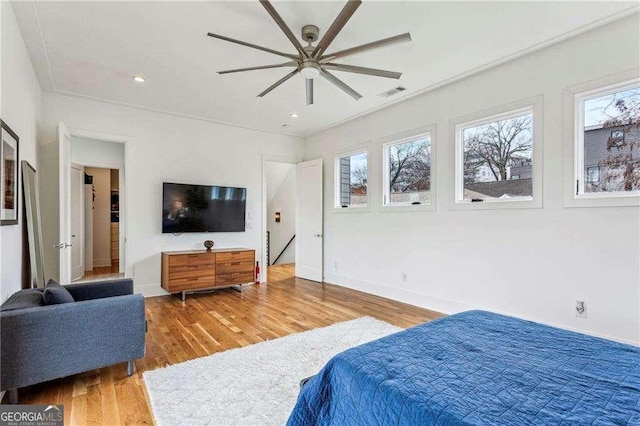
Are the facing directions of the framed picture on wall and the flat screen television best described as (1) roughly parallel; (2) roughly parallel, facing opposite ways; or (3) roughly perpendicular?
roughly perpendicular

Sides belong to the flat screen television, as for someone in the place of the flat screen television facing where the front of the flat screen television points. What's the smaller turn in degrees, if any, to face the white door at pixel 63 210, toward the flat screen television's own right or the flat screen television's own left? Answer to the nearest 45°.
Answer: approximately 45° to the flat screen television's own right

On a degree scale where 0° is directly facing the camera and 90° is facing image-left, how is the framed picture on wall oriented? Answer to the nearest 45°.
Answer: approximately 270°

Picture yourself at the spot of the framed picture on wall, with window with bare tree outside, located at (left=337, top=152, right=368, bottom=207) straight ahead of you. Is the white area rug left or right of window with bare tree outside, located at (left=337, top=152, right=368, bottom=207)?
right

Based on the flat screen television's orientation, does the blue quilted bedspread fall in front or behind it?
in front

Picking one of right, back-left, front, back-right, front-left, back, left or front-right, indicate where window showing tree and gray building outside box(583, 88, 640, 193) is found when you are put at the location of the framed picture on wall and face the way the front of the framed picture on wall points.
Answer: front-right

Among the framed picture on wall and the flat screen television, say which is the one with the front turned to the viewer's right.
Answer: the framed picture on wall

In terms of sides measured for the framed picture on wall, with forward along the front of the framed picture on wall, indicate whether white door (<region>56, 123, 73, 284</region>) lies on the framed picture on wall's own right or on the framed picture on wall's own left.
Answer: on the framed picture on wall's own left

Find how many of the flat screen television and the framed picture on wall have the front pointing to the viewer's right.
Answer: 1

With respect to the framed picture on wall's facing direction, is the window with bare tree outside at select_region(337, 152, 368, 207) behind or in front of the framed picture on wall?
in front

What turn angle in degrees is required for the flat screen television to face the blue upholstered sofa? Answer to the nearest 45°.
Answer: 0° — it already faces it

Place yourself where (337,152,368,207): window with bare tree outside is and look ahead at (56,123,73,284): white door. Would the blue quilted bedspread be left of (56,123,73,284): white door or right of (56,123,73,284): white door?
left

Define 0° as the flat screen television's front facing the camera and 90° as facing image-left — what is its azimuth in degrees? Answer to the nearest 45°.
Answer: approximately 0°

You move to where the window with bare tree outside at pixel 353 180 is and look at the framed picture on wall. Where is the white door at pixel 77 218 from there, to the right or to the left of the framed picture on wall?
right
